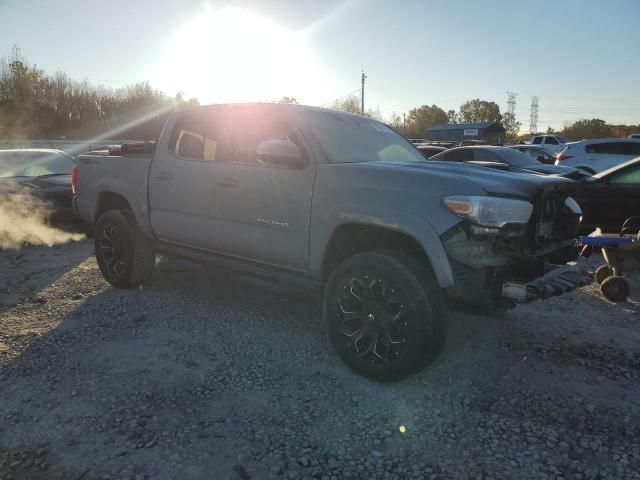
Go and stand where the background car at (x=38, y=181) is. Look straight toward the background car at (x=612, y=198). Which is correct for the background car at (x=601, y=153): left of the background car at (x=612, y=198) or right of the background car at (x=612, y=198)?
left

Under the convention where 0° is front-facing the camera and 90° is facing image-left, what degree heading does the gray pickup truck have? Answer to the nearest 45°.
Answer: approximately 315°

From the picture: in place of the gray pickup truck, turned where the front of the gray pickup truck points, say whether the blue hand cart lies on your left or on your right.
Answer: on your left

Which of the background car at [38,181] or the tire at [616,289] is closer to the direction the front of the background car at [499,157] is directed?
the tire

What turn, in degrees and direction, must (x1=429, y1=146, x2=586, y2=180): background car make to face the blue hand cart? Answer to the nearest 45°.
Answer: approximately 45° to its right
